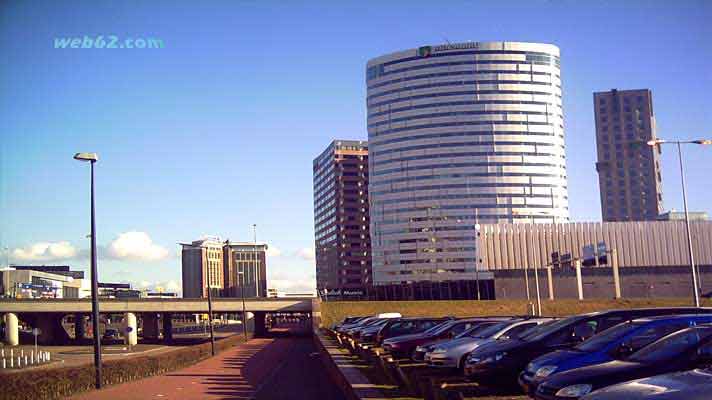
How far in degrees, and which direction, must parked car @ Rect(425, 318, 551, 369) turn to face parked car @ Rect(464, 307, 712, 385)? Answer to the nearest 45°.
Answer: approximately 45° to its left

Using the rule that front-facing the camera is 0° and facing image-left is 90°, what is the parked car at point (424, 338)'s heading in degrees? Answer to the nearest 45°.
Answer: approximately 45°

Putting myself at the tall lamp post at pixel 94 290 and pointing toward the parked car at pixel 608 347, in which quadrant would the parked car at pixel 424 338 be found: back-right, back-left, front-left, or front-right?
front-left

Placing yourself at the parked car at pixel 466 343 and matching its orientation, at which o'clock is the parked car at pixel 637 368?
the parked car at pixel 637 368 is roughly at 10 o'clock from the parked car at pixel 466 343.

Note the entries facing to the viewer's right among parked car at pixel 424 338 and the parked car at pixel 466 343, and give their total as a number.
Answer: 0

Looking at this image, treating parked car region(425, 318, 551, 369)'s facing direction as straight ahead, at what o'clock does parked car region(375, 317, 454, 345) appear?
parked car region(375, 317, 454, 345) is roughly at 4 o'clock from parked car region(425, 318, 551, 369).

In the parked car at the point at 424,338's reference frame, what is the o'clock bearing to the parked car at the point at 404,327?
the parked car at the point at 404,327 is roughly at 4 o'clock from the parked car at the point at 424,338.

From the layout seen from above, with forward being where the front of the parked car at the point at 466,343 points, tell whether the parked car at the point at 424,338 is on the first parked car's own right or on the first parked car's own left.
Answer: on the first parked car's own right

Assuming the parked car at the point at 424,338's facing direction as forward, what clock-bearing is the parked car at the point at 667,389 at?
the parked car at the point at 667,389 is roughly at 10 o'clock from the parked car at the point at 424,338.

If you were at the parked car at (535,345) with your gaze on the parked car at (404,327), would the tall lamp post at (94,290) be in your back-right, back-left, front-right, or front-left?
front-left
